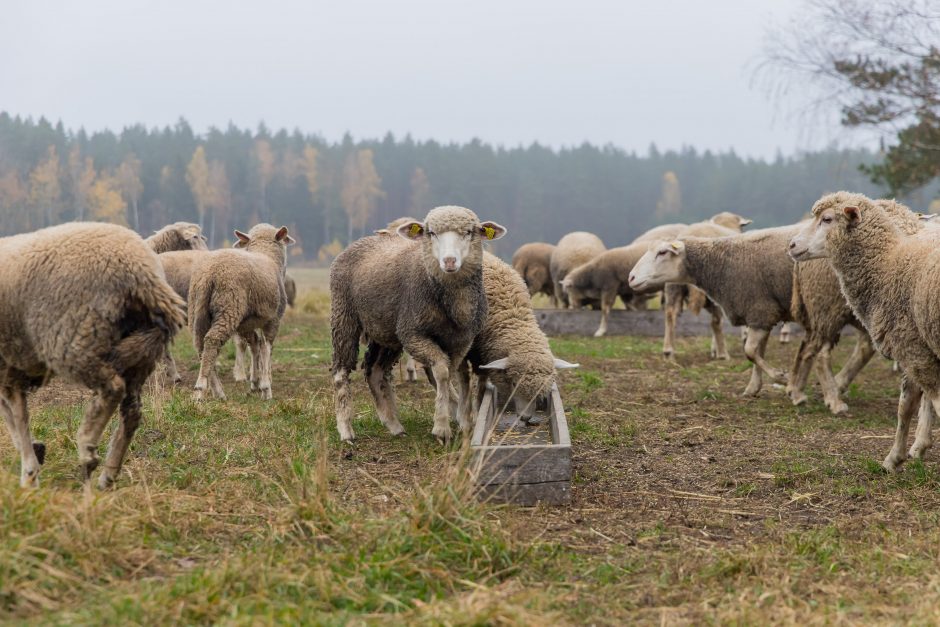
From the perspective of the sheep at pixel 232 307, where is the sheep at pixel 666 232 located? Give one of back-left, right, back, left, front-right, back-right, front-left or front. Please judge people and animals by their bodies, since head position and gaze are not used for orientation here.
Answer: front

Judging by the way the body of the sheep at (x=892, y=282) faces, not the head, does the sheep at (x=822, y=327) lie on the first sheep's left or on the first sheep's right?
on the first sheep's right

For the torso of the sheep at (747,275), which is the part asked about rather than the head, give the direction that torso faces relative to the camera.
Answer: to the viewer's left

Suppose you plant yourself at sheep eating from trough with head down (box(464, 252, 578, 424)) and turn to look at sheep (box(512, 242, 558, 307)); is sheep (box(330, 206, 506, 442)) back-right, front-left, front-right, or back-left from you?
back-left

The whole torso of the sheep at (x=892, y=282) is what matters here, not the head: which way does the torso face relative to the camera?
to the viewer's left

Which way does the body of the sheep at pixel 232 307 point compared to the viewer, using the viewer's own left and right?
facing away from the viewer and to the right of the viewer

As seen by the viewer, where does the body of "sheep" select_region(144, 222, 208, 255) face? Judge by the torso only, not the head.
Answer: to the viewer's right

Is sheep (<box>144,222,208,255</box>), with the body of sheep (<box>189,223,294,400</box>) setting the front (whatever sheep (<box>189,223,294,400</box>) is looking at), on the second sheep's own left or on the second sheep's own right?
on the second sheep's own left

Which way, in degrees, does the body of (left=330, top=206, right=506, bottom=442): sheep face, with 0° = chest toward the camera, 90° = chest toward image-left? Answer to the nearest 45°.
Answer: approximately 315°

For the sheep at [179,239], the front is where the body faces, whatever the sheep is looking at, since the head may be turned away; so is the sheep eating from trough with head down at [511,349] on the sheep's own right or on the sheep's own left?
on the sheep's own right
